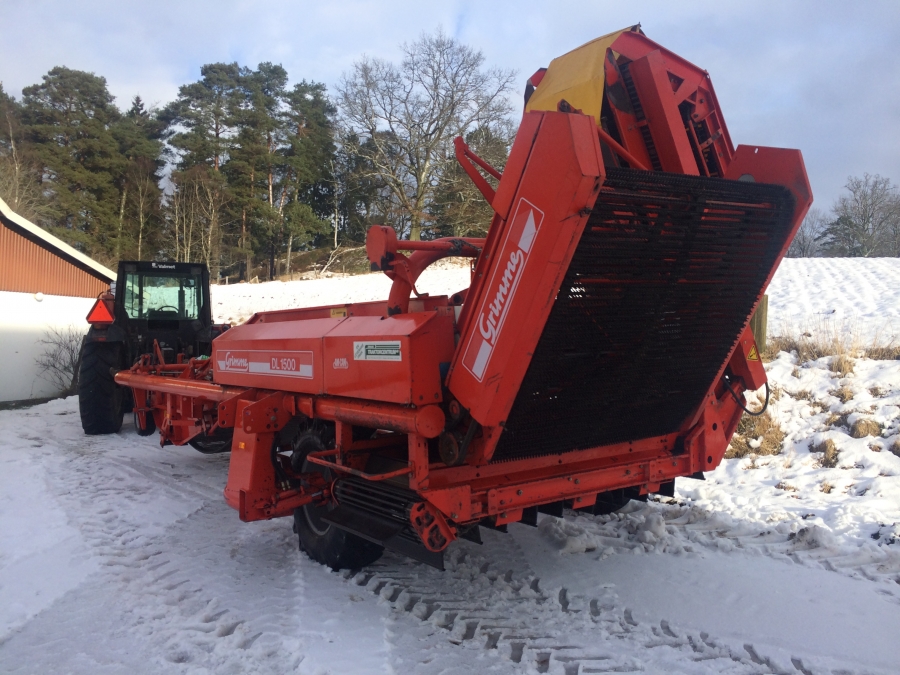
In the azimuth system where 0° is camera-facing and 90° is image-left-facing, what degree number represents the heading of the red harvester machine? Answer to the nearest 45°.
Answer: approximately 135°

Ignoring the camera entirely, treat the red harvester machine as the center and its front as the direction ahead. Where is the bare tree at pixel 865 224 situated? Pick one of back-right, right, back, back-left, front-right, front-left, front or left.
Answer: right

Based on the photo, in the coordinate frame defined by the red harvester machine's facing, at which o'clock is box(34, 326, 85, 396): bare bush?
The bare bush is roughly at 12 o'clock from the red harvester machine.

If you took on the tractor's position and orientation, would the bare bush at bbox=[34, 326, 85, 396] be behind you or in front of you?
in front

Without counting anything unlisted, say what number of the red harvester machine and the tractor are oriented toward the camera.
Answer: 0

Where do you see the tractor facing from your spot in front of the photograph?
facing away from the viewer

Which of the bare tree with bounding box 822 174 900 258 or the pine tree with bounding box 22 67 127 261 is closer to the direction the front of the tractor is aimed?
the pine tree

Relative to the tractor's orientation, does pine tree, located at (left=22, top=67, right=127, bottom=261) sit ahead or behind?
ahead

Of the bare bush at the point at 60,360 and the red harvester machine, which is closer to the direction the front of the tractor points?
the bare bush

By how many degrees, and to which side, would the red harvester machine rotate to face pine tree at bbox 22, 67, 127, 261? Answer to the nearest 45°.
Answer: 0° — it already faces it

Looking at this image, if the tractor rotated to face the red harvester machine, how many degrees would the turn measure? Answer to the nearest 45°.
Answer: approximately 180°
